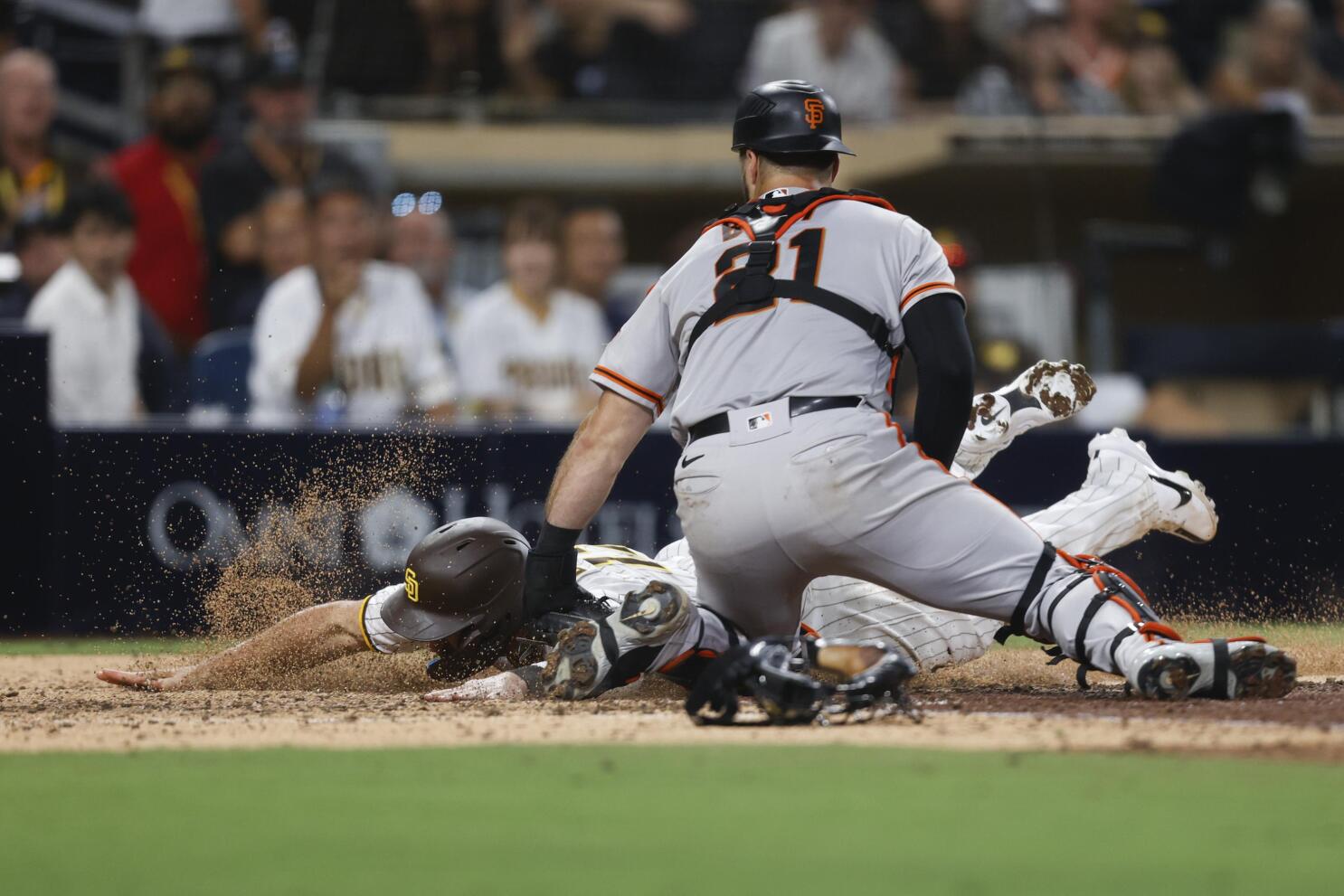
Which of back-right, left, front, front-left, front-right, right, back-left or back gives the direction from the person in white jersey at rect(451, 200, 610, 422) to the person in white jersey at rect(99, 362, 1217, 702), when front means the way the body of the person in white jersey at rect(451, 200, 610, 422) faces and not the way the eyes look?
front

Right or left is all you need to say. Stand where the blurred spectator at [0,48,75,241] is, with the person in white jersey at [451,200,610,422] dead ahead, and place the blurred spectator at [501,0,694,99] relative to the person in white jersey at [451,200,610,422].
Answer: left

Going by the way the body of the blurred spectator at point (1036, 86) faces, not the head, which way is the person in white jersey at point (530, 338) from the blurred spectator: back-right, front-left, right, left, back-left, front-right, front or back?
front-right

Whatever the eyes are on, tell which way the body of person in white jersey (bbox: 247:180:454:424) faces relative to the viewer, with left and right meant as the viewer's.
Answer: facing the viewer

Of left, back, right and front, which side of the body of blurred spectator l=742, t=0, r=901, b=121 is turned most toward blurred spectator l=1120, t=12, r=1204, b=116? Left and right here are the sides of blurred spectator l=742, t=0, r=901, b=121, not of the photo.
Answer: left

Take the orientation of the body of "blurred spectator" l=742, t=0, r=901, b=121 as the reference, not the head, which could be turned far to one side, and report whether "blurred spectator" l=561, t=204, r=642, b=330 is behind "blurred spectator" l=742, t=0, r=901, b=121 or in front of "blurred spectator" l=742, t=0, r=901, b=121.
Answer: in front

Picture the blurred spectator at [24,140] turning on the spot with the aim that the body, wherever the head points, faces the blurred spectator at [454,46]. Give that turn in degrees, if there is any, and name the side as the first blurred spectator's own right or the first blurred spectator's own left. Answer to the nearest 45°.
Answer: approximately 90° to the first blurred spectator's own left

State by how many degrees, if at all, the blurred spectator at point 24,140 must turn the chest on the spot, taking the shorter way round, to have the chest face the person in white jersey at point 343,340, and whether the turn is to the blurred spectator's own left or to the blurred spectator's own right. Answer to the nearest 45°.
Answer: approximately 45° to the blurred spectator's own left

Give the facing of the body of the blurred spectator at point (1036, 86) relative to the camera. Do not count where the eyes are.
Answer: toward the camera

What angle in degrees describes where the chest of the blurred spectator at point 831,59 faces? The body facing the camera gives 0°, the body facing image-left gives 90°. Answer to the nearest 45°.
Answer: approximately 0°

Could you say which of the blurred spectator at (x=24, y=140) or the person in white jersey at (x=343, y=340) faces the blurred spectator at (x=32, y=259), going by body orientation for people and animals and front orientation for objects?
the blurred spectator at (x=24, y=140)

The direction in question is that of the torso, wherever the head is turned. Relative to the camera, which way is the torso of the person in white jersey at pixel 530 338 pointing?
toward the camera
